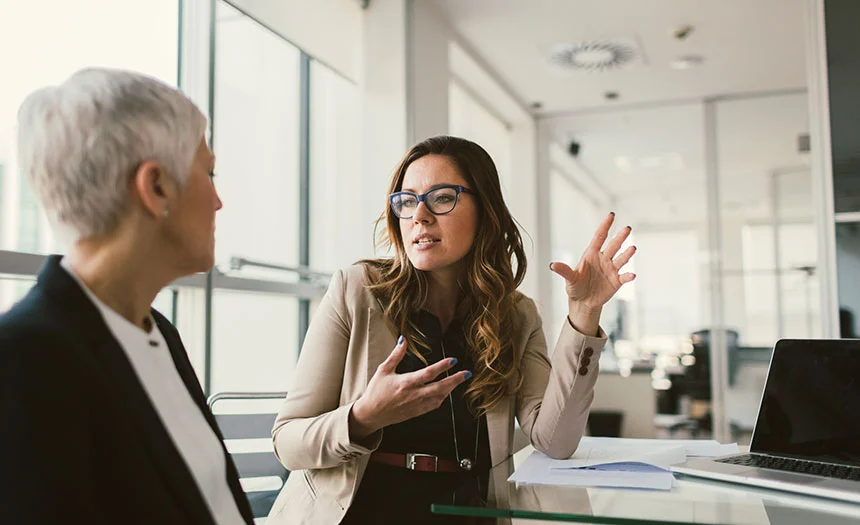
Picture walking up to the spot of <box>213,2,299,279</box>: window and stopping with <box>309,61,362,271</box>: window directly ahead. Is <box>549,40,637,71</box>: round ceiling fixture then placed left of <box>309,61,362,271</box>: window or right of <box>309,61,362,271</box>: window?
right

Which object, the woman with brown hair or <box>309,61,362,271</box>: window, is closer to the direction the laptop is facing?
the woman with brown hair

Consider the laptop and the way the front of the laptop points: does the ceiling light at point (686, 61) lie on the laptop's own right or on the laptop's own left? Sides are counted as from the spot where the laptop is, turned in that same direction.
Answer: on the laptop's own right

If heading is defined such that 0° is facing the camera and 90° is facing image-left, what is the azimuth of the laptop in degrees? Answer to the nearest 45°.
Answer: approximately 45°

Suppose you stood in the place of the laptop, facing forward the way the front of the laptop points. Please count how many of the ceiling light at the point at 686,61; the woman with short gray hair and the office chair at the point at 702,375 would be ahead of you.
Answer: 1

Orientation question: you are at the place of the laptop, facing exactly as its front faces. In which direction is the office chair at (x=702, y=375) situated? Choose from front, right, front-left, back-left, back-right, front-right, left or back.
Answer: back-right

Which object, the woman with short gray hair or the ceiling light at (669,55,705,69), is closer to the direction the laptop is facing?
the woman with short gray hair
